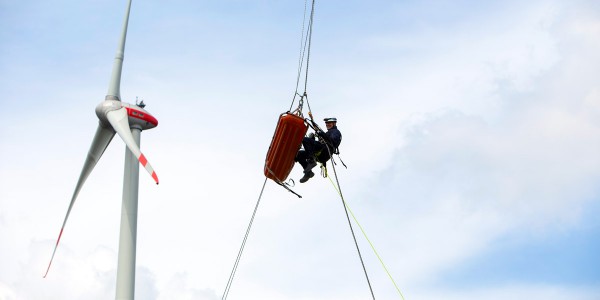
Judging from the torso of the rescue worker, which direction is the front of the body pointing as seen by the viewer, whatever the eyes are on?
to the viewer's left
